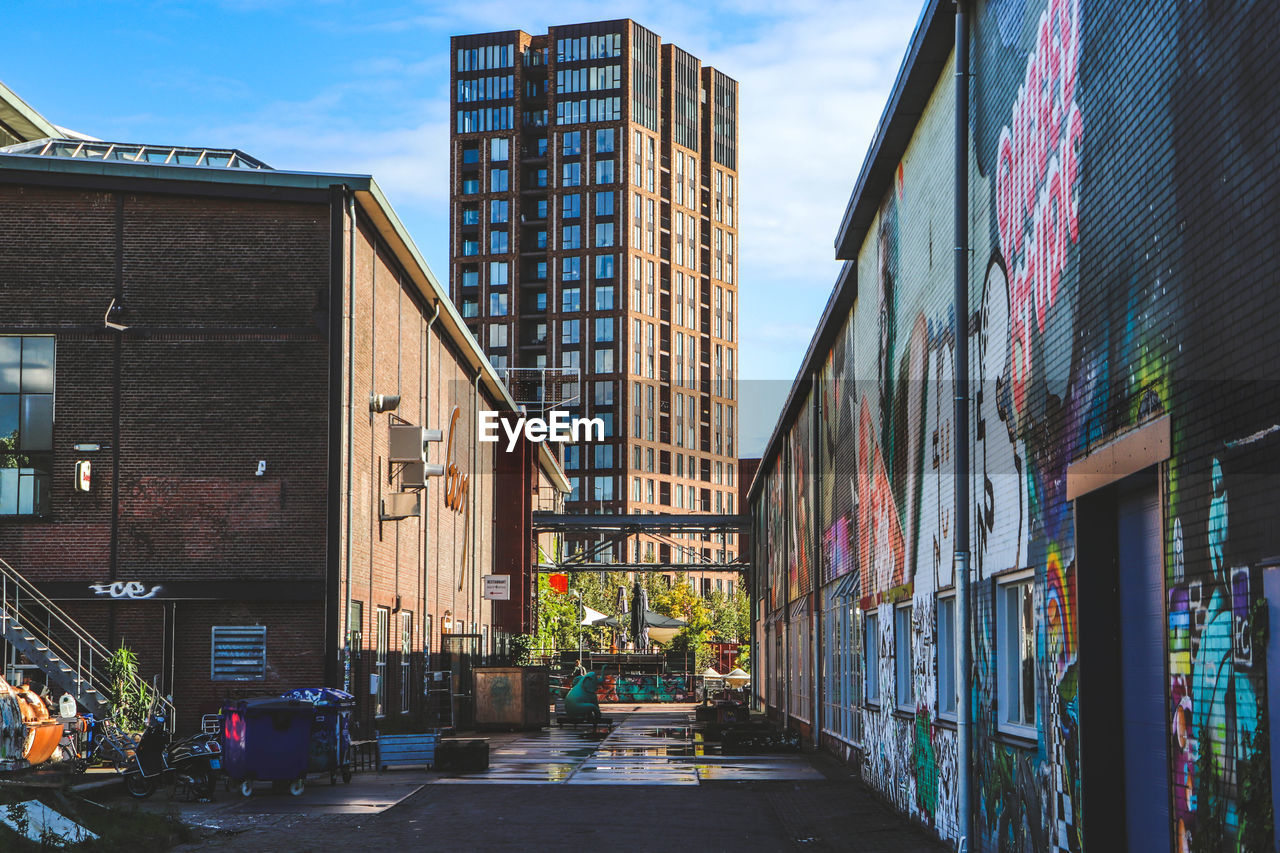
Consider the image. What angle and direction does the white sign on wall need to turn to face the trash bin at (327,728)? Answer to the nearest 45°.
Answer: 0° — it already faces it

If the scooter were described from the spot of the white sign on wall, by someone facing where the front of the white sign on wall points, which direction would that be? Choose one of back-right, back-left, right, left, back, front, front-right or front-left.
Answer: front

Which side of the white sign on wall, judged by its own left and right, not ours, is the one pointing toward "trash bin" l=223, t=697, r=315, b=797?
front

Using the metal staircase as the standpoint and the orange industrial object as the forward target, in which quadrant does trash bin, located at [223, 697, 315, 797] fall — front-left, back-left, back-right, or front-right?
front-left

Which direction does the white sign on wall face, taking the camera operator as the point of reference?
facing the viewer

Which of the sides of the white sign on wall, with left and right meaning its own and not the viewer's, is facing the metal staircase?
front
